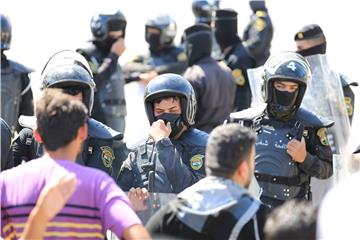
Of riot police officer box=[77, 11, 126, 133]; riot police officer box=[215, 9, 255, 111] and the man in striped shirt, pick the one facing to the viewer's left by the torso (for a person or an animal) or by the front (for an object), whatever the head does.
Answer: riot police officer box=[215, 9, 255, 111]

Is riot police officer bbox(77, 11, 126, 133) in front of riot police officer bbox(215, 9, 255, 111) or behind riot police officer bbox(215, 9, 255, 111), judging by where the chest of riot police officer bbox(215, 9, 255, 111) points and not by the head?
in front

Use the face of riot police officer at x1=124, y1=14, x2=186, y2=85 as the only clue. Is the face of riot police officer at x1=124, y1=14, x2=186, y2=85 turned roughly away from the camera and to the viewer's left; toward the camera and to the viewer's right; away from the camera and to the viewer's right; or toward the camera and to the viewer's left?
toward the camera and to the viewer's left

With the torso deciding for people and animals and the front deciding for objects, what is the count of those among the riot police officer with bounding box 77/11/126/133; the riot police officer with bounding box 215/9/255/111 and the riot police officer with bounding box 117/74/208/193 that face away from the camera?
0

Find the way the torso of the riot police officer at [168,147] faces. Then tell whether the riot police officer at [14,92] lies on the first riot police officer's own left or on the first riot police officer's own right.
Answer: on the first riot police officer's own right

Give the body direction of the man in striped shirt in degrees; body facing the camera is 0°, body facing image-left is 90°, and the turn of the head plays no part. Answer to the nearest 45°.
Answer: approximately 180°

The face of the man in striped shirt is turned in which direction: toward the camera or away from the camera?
away from the camera

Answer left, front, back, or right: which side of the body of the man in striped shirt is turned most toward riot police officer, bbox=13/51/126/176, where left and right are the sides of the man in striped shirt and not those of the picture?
front

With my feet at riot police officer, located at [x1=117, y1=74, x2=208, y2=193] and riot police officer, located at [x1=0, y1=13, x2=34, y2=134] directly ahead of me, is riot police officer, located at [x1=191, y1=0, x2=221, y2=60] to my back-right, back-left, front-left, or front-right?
front-right

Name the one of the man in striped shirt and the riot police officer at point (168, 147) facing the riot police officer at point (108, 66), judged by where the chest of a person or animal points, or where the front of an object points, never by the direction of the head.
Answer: the man in striped shirt

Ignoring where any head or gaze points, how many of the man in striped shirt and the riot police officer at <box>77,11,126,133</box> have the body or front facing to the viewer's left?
0

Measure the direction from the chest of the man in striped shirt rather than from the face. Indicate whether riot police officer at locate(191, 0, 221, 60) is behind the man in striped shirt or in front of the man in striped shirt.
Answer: in front

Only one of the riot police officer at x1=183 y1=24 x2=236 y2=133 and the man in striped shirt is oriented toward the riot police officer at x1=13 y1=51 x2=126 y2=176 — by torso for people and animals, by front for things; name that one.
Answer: the man in striped shirt
